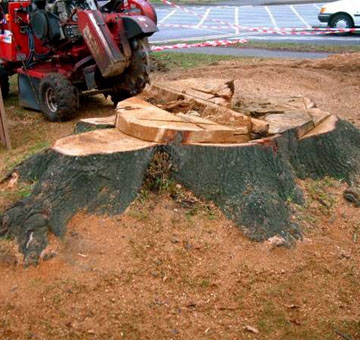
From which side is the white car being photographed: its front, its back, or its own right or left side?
left

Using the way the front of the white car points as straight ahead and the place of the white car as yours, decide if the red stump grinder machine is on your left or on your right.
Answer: on your left

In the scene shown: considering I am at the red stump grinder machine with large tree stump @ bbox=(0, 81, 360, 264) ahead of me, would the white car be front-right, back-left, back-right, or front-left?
back-left

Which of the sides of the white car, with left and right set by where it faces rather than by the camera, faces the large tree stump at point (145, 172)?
left
